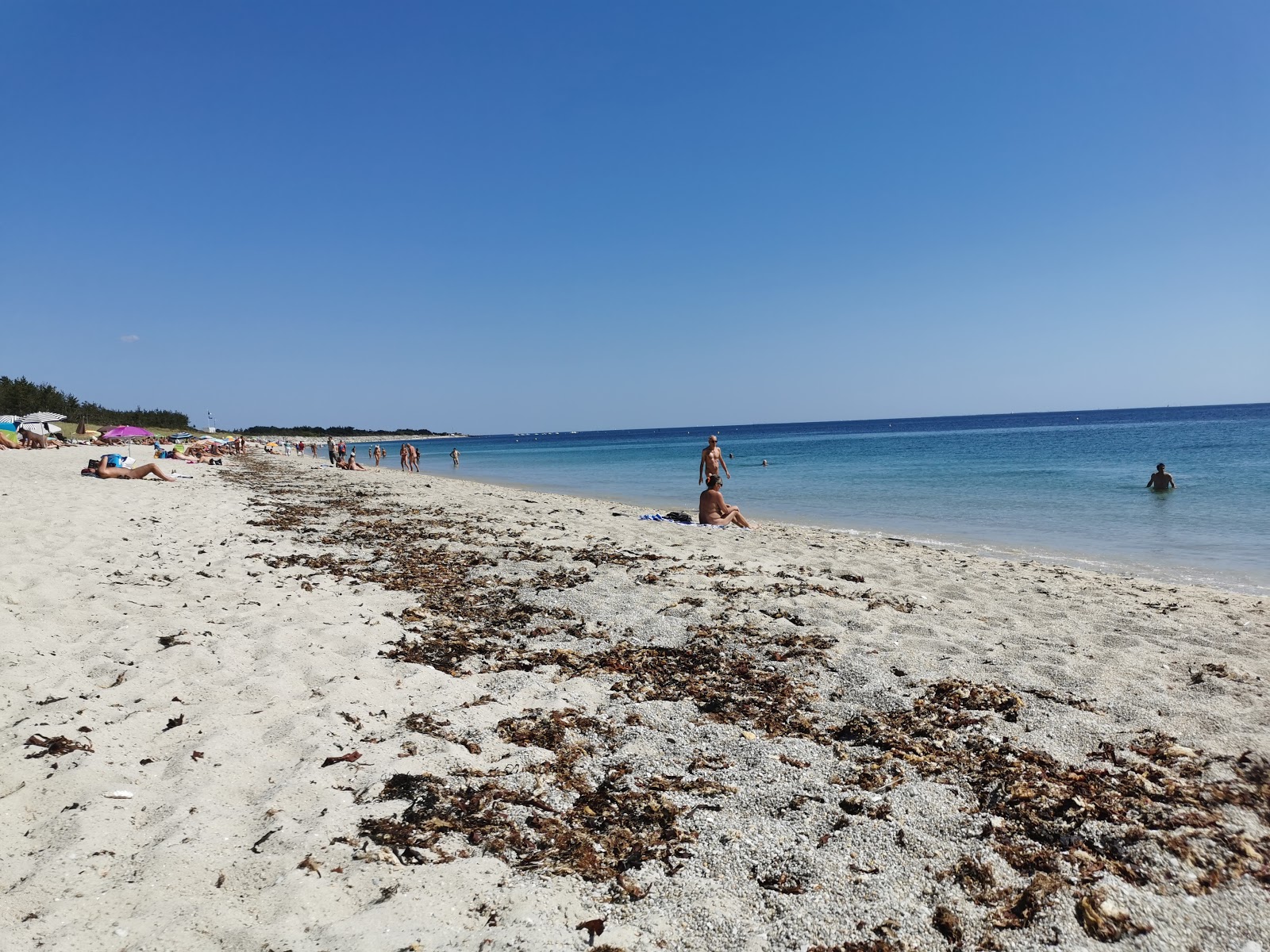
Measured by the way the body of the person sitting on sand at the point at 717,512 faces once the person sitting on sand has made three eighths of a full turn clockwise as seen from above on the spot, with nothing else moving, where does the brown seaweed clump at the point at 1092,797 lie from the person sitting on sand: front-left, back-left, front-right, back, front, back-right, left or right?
front-left

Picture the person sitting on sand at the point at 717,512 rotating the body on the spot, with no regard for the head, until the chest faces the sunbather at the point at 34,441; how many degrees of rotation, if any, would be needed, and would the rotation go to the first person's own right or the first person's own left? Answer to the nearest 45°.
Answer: approximately 135° to the first person's own left

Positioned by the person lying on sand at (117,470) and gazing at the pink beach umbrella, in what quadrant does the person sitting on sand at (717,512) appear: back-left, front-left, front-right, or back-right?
back-right

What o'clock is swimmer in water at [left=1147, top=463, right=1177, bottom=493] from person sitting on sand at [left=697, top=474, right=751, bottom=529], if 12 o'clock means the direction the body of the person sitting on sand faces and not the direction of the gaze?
The swimmer in water is roughly at 11 o'clock from the person sitting on sand.

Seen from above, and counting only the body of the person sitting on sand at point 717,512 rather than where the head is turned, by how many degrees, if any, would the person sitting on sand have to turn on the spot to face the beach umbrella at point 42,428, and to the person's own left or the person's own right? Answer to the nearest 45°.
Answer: approximately 135° to the person's own left

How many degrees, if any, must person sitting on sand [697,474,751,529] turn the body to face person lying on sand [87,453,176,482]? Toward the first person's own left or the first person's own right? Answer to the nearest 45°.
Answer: approximately 180°

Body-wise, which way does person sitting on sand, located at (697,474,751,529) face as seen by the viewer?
to the viewer's right

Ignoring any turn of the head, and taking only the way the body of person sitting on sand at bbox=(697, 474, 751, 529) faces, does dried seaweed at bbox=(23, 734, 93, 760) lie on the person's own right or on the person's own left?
on the person's own right

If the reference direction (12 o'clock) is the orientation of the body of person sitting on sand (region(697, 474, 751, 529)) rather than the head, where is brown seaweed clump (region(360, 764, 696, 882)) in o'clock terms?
The brown seaweed clump is roughly at 3 o'clock from the person sitting on sand.

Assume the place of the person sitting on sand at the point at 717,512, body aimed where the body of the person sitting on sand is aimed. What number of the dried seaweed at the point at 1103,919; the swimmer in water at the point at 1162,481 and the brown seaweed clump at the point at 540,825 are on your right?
2

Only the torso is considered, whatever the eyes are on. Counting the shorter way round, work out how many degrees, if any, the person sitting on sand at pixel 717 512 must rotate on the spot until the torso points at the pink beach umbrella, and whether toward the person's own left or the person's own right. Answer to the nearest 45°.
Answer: approximately 135° to the person's own left

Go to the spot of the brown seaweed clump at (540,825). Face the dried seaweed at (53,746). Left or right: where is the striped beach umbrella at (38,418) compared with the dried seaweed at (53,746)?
right
